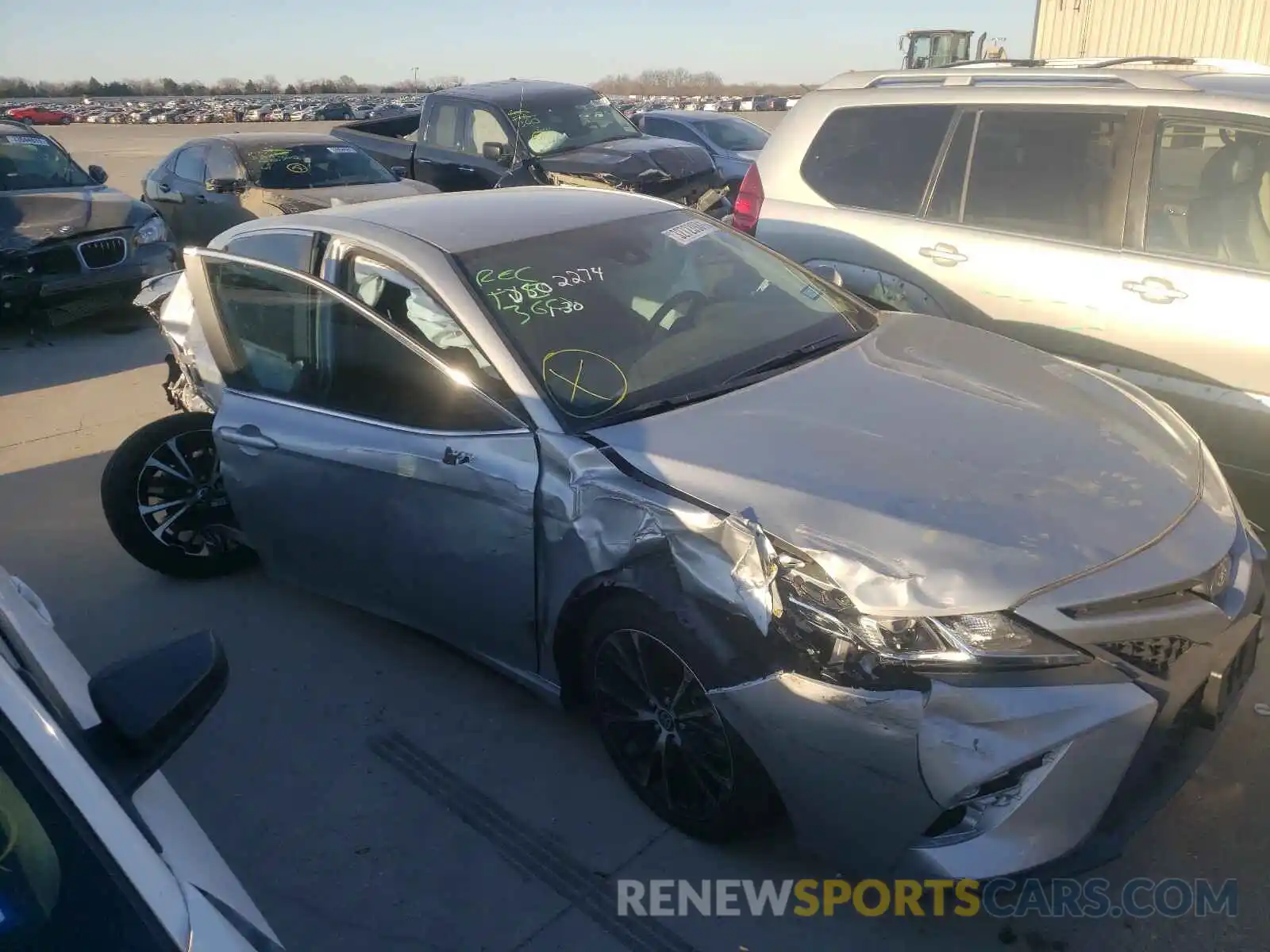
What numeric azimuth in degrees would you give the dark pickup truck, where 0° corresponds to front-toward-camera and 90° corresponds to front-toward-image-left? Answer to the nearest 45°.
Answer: approximately 315°

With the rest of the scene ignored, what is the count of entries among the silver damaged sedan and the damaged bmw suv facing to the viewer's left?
0

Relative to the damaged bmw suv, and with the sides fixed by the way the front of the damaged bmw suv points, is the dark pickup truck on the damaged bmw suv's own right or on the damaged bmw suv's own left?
on the damaged bmw suv's own left

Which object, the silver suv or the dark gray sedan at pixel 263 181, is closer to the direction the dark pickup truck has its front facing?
the silver suv

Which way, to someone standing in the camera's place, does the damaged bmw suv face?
facing the viewer and to the right of the viewer

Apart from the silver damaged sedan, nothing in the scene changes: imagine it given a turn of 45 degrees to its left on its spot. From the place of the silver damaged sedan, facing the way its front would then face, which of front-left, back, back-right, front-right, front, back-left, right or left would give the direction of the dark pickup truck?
left

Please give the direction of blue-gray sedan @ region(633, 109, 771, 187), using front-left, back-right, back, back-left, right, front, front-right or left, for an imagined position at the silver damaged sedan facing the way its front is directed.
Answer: back-left

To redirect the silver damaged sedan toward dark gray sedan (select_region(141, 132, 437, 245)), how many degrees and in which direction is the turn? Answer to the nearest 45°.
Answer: approximately 180°

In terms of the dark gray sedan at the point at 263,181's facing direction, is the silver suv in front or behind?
in front

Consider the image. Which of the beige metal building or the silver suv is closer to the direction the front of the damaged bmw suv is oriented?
the silver suv

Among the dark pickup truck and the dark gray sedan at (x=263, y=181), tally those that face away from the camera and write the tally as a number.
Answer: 0

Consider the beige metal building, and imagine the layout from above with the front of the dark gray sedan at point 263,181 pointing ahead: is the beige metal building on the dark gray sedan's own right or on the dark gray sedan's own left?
on the dark gray sedan's own left

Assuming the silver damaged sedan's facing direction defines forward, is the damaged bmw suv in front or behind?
behind

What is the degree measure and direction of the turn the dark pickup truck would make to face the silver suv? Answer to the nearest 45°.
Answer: approximately 45° to its right
